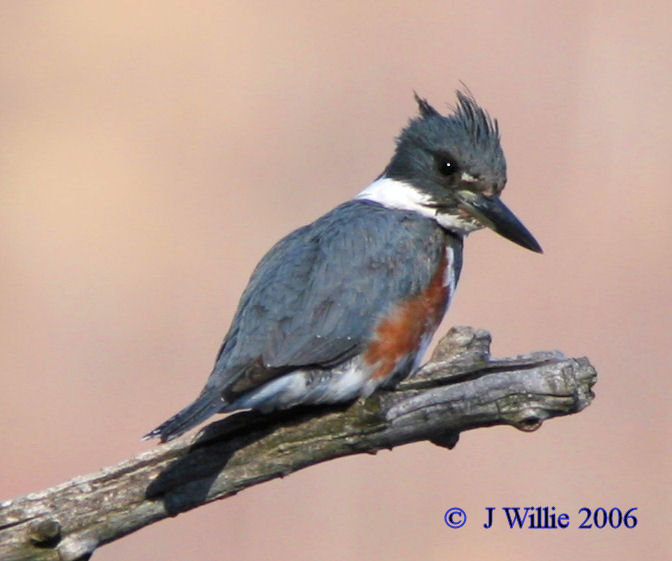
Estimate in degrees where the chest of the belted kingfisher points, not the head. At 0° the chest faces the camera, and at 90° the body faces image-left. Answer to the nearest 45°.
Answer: approximately 270°
